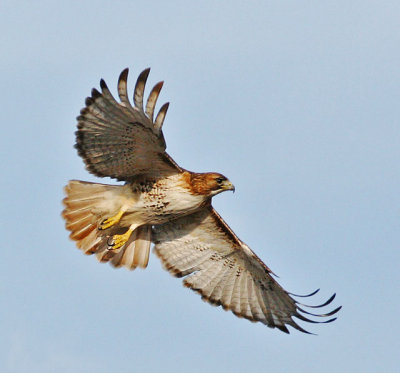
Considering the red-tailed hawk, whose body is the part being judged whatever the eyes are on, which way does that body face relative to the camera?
to the viewer's right
